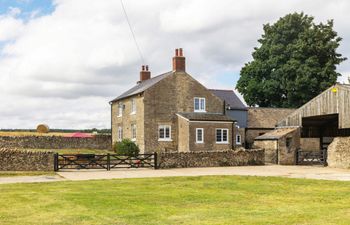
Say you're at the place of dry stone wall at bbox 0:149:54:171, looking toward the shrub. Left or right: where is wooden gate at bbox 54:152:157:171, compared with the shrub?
right

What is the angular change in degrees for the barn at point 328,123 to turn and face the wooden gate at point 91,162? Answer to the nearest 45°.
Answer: approximately 45° to its right

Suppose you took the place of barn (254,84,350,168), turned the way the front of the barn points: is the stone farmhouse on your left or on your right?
on your right

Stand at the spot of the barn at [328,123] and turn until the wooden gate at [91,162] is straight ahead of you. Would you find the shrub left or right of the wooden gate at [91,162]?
right

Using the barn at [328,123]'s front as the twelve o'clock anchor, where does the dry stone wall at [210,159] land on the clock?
The dry stone wall is roughly at 2 o'clock from the barn.

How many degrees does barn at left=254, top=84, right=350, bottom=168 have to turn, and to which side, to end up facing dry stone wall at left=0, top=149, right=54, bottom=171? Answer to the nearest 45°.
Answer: approximately 45° to its right

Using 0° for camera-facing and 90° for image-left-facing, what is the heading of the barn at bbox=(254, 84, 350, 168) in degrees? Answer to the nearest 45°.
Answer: approximately 0°
